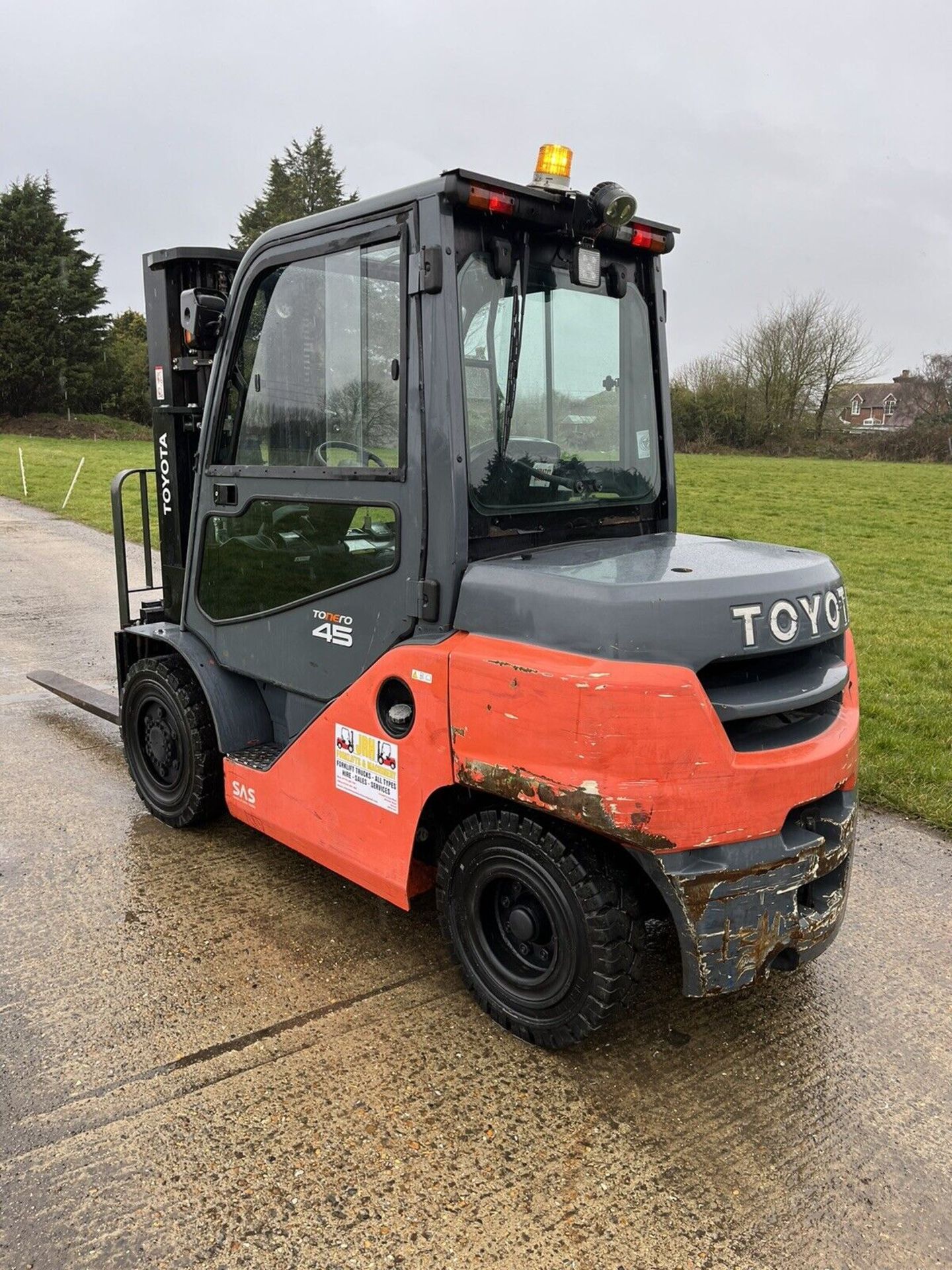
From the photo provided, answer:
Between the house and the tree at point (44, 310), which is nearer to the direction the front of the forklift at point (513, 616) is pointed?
the tree

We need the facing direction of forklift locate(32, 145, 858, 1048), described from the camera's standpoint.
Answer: facing away from the viewer and to the left of the viewer

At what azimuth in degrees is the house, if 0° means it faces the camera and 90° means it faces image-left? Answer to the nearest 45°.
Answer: approximately 0°

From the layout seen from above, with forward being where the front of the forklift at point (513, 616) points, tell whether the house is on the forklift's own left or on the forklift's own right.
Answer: on the forklift's own right

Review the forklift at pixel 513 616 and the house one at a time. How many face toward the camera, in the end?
1

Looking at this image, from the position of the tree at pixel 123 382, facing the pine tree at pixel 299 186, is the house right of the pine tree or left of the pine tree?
right

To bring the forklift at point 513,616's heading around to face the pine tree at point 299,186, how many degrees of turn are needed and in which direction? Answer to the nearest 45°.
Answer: approximately 45° to its right

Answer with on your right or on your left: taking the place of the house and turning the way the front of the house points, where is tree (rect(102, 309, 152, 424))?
on your right

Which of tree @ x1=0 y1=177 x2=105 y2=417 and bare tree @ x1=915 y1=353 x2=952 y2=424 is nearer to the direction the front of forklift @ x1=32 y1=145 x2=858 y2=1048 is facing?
the tree

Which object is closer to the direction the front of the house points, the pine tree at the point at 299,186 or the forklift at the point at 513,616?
the forklift

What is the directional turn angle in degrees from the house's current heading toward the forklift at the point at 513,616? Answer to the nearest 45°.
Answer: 0° — it already faces it
